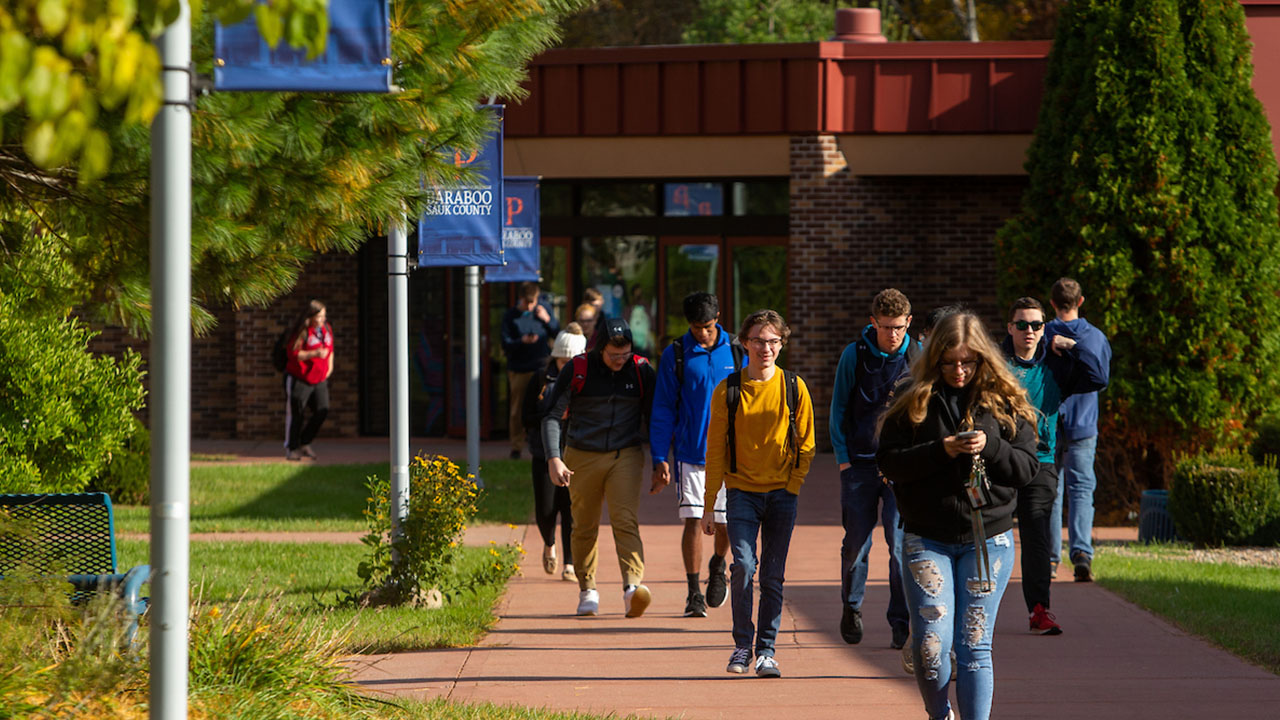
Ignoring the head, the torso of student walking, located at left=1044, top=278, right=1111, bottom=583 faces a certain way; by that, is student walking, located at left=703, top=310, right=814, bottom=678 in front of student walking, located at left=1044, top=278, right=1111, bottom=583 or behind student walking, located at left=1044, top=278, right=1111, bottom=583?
behind

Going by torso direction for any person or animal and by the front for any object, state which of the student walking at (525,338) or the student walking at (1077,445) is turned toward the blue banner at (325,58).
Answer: the student walking at (525,338)

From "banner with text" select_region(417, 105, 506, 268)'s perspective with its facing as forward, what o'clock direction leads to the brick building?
The brick building is roughly at 7 o'clock from the banner with text.

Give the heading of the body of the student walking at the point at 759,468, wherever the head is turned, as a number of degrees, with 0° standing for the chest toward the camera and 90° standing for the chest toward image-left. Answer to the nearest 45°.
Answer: approximately 0°

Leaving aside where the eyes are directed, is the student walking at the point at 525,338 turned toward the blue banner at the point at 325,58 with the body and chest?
yes
